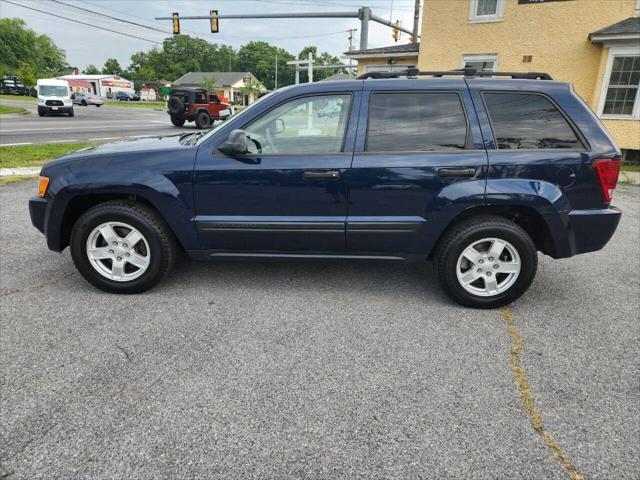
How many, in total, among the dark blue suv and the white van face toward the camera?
1

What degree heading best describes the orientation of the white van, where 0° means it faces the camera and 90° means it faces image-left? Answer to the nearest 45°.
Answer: approximately 0°

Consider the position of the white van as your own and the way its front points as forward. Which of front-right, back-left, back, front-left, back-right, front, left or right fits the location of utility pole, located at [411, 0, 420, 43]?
front-left

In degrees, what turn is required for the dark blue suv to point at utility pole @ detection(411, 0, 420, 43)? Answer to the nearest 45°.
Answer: approximately 90° to its right

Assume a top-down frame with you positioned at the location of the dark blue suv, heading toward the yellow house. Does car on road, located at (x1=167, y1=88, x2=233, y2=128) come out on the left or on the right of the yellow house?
left

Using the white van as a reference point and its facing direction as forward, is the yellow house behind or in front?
in front

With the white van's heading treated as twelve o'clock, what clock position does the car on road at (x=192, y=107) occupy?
The car on road is roughly at 11 o'clock from the white van.

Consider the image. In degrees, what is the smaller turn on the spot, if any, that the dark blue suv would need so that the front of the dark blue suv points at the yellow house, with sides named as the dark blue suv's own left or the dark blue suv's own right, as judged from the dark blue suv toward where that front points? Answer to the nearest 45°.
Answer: approximately 135° to the dark blue suv's own right

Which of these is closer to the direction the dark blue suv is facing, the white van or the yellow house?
the white van

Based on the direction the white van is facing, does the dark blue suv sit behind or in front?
in front

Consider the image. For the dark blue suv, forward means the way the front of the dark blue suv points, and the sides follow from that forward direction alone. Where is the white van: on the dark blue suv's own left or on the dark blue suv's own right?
on the dark blue suv's own right

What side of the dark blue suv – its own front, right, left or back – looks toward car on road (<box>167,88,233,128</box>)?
right

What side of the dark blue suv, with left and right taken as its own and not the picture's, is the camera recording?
left
